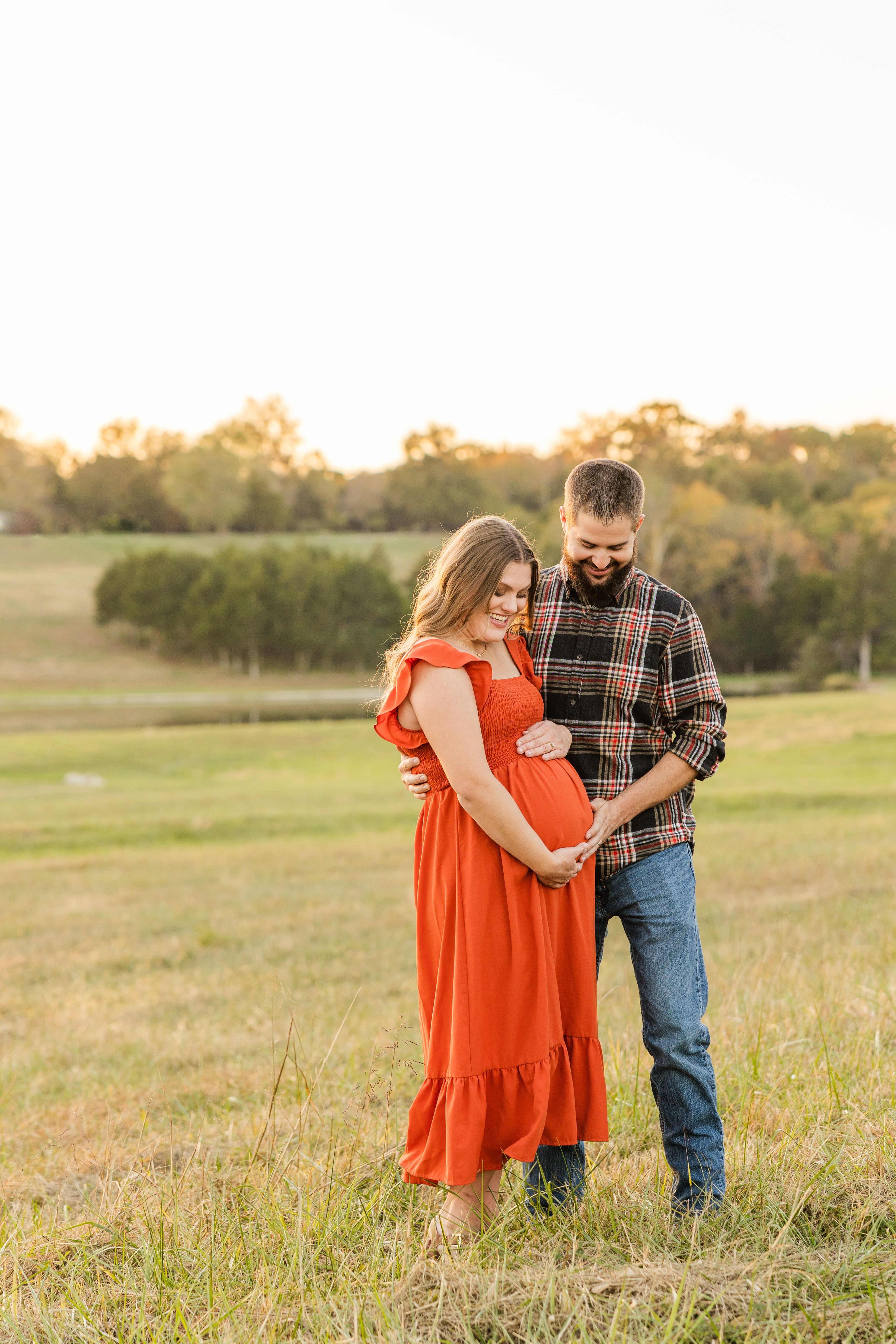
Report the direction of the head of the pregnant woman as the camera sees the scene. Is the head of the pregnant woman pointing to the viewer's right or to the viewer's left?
to the viewer's right

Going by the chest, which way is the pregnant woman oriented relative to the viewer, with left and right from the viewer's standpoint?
facing the viewer and to the right of the viewer
